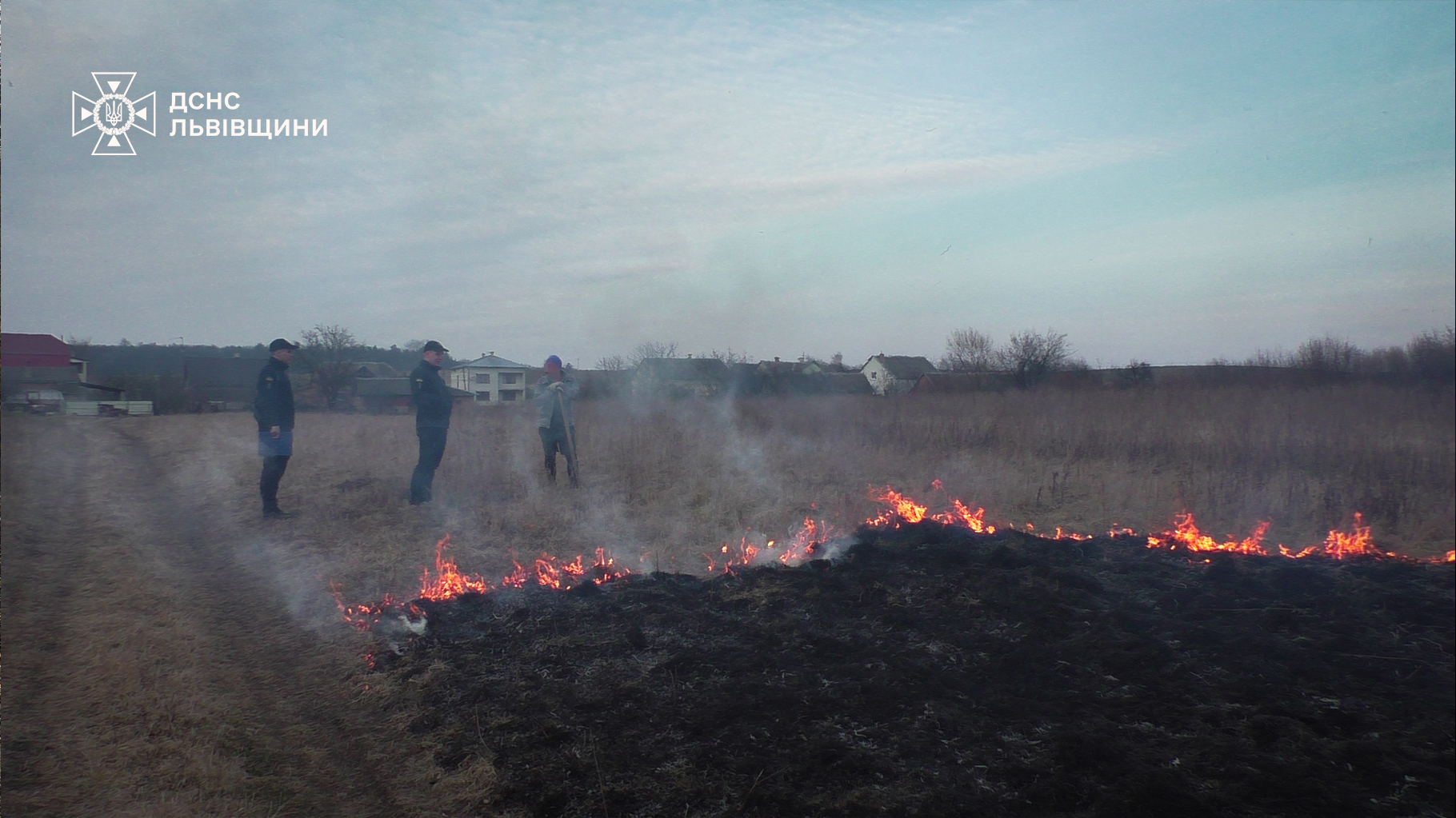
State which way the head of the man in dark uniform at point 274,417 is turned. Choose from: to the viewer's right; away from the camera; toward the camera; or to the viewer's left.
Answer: to the viewer's right

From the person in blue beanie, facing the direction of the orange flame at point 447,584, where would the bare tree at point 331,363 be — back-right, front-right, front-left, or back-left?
back-right

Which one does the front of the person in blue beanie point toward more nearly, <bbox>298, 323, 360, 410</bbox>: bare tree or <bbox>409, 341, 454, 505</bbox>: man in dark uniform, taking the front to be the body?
the man in dark uniform

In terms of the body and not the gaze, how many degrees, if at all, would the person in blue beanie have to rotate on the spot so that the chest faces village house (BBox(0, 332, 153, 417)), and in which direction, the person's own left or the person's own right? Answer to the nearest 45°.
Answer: approximately 135° to the person's own right

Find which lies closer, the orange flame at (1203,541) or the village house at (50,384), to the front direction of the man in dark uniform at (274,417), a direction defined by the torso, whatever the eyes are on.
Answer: the orange flame

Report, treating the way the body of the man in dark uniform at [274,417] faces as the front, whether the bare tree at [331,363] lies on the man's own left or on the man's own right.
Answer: on the man's own left

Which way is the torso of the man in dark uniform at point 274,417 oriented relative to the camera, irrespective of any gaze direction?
to the viewer's right

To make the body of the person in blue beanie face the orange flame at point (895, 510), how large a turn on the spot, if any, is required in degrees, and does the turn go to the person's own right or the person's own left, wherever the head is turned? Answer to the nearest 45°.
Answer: approximately 90° to the person's own left

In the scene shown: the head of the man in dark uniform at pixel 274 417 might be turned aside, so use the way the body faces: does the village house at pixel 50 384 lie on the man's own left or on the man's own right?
on the man's own left

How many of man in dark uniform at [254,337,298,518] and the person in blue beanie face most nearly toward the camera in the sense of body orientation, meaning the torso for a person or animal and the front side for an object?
1

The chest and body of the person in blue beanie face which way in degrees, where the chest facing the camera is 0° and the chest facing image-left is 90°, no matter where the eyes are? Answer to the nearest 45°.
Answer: approximately 0°
